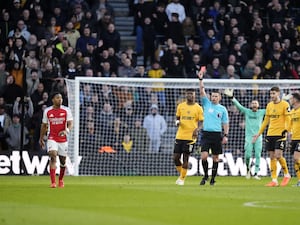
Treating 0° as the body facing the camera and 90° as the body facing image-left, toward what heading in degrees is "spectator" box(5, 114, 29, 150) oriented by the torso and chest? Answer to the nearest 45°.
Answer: approximately 0°

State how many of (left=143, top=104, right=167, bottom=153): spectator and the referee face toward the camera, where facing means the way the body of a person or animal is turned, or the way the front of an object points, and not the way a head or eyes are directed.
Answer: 2

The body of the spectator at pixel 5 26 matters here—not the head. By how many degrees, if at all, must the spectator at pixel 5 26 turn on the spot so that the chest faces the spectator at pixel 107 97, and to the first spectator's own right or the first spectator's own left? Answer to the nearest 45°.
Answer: approximately 45° to the first spectator's own left

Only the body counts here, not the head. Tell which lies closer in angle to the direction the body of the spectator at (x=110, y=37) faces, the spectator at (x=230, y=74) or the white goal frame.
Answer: the white goal frame
